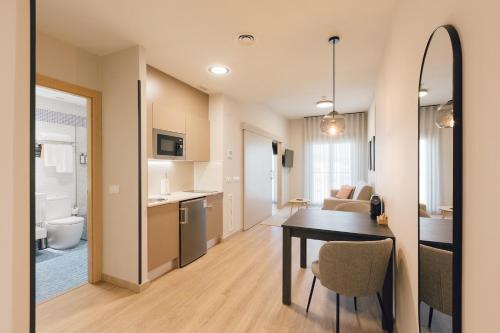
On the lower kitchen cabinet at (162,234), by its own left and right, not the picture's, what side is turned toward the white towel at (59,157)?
back

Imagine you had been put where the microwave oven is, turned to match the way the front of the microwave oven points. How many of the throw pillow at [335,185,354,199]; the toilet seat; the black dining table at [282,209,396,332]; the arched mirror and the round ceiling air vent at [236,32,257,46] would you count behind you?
1

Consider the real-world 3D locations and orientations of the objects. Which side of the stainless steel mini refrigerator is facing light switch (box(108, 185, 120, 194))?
right

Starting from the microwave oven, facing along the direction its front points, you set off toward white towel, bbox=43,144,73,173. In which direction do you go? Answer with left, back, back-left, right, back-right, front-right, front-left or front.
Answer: back

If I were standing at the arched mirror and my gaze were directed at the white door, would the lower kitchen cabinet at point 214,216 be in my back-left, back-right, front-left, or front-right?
front-left

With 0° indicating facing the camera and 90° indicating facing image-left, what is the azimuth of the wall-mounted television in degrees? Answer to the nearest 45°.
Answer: approximately 315°

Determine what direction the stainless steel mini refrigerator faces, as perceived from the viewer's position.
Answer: facing the viewer and to the right of the viewer

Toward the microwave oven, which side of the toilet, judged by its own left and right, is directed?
front

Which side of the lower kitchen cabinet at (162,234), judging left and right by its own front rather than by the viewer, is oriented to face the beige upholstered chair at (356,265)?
front

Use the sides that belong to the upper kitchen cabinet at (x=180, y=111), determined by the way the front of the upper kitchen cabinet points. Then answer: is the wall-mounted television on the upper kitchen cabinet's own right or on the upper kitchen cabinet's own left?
on the upper kitchen cabinet's own left

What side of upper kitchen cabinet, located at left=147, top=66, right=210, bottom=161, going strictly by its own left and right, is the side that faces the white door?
left

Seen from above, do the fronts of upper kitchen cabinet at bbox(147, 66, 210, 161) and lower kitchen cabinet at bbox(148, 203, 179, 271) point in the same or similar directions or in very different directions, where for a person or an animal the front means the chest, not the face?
same or similar directions
